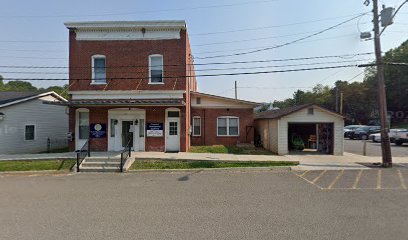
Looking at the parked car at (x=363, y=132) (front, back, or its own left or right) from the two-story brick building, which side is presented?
front

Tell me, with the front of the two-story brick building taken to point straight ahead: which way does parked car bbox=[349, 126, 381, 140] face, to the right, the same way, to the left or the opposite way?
to the right

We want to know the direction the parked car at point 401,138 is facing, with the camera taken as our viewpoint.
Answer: facing the viewer and to the left of the viewer

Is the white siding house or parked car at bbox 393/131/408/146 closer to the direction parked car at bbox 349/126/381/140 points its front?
the white siding house

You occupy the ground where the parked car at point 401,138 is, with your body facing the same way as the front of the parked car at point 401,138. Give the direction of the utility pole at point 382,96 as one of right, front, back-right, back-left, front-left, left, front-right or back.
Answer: front-left

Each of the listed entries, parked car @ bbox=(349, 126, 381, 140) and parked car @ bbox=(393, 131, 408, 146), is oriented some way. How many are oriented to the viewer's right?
0

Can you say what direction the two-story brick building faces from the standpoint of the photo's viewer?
facing the viewer

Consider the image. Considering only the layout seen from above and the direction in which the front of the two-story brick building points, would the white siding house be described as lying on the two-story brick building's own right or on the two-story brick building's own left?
on the two-story brick building's own right

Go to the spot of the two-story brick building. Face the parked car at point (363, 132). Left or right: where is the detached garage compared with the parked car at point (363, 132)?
right

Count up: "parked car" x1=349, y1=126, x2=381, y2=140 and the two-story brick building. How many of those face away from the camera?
0

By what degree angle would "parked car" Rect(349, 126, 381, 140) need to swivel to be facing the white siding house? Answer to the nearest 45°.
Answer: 0° — it already faces it
